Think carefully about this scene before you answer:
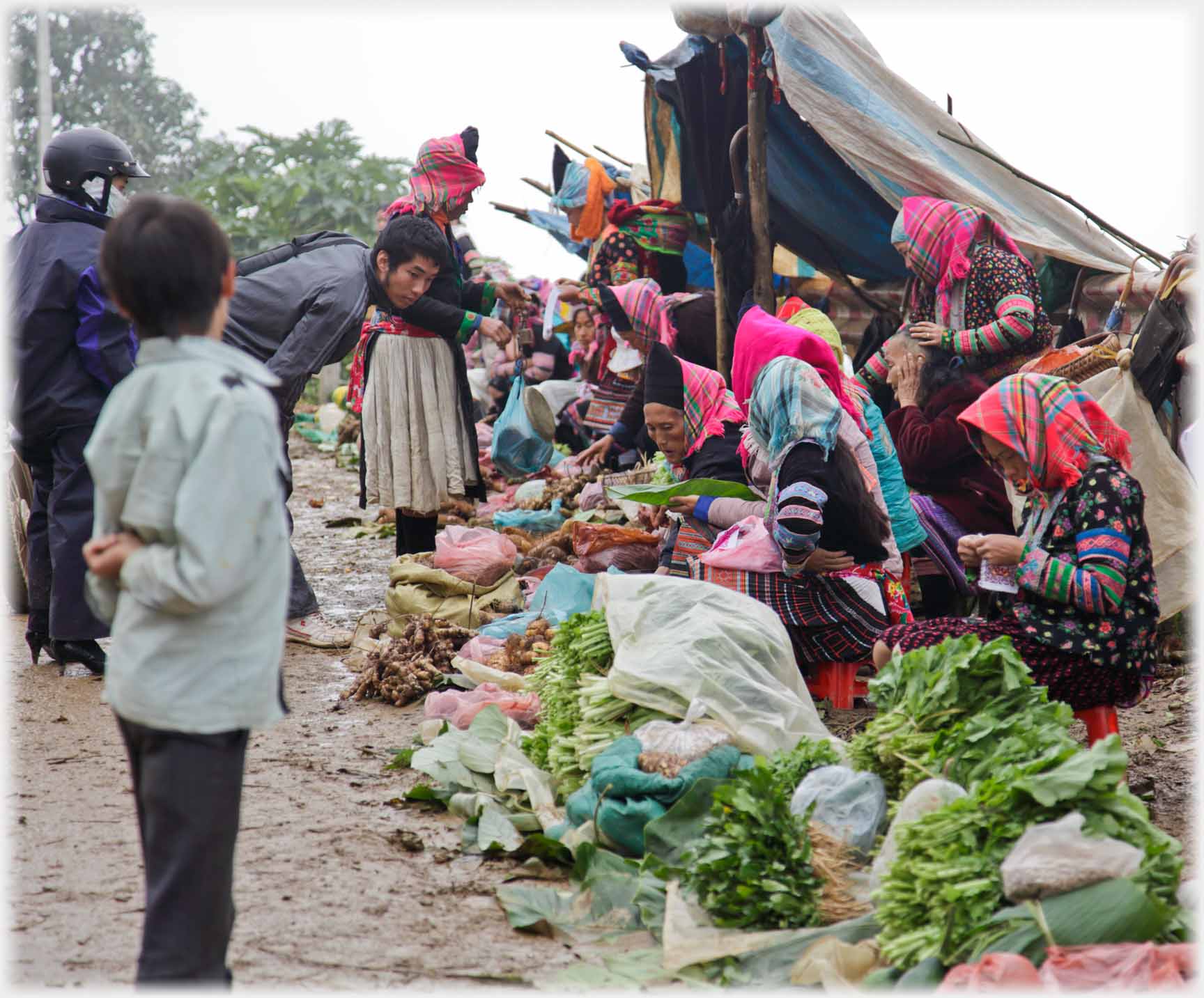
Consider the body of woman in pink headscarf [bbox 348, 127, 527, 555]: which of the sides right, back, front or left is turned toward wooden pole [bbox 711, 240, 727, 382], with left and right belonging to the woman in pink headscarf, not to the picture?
front

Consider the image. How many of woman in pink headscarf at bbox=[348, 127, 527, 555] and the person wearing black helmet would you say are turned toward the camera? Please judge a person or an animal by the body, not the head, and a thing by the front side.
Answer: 0

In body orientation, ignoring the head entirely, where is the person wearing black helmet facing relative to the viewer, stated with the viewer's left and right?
facing away from the viewer and to the right of the viewer

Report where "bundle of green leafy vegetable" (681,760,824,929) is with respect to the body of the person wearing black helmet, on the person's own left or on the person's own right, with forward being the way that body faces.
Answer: on the person's own right

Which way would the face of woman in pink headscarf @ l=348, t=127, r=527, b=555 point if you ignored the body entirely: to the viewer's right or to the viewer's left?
to the viewer's right

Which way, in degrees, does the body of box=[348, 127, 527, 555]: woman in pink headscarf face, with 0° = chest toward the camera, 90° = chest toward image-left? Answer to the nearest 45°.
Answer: approximately 270°

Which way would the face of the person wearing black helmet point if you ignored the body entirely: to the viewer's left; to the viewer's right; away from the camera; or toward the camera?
to the viewer's right

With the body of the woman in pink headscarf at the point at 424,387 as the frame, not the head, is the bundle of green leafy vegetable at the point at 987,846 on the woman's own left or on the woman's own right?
on the woman's own right

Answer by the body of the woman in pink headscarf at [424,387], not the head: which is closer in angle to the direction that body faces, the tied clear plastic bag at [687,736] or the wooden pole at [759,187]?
the wooden pole
